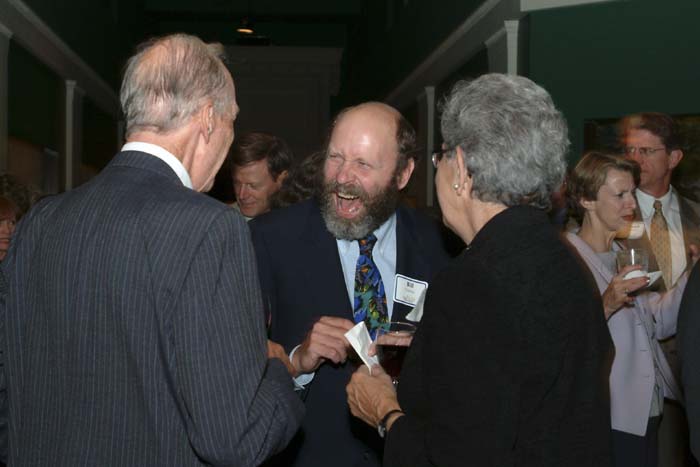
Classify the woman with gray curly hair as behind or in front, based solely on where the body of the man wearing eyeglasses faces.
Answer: in front

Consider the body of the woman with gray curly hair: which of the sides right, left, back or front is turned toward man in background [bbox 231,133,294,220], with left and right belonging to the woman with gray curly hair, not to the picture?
front

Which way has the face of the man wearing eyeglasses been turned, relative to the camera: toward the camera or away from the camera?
toward the camera

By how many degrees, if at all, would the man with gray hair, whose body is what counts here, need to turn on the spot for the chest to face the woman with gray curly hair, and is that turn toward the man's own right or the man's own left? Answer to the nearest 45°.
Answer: approximately 45° to the man's own right

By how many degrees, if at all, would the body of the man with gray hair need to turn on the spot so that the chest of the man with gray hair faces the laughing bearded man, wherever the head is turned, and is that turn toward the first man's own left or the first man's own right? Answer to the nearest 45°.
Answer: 0° — they already face them

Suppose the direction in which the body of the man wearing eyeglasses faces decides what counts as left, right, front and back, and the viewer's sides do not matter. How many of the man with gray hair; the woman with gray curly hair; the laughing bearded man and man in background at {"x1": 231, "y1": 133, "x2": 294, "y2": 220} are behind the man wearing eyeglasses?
0

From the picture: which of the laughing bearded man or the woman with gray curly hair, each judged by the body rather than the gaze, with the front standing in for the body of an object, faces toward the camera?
the laughing bearded man

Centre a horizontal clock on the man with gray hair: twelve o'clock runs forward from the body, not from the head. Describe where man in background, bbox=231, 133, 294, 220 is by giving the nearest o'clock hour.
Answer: The man in background is roughly at 11 o'clock from the man with gray hair.

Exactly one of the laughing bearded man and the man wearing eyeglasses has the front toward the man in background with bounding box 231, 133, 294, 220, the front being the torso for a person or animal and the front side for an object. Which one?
the man wearing eyeglasses

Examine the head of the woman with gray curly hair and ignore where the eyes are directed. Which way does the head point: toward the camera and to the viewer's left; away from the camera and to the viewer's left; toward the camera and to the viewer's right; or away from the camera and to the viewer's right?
away from the camera and to the viewer's left

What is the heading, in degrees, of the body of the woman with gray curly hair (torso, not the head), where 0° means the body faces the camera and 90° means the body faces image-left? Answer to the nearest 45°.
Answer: approximately 135°

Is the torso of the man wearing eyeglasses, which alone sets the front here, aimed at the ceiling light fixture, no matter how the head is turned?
no

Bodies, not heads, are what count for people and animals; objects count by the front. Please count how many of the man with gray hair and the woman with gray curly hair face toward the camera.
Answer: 0

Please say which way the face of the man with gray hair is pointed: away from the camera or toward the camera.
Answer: away from the camera
